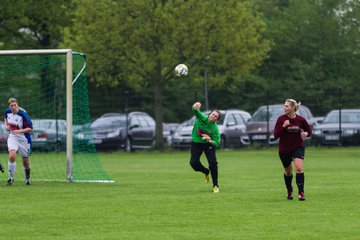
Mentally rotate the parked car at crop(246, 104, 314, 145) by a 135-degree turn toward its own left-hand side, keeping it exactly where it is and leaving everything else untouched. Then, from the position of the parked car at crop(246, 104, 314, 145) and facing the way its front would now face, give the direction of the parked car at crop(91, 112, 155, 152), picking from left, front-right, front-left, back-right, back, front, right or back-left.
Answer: back

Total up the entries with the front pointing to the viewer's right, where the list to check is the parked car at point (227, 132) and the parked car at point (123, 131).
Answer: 0

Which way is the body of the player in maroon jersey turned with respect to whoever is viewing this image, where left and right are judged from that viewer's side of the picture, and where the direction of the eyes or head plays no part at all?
facing the viewer

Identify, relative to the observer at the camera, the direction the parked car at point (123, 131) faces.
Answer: facing the viewer and to the left of the viewer

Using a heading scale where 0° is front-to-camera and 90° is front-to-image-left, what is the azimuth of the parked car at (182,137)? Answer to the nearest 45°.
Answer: approximately 45°

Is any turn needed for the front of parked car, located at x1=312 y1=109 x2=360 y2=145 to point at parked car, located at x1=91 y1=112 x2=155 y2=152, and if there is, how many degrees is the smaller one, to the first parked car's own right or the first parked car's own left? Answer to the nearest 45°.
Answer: approximately 45° to the first parked car's own right

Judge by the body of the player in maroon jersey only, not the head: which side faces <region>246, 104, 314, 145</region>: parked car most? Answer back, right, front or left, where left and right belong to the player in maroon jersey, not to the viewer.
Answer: back

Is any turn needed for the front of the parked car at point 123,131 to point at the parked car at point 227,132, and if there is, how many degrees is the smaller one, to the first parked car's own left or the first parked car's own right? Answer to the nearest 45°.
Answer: approximately 135° to the first parked car's own left

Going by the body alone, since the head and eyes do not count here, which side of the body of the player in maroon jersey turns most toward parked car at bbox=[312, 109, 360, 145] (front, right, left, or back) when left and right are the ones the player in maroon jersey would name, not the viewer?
back

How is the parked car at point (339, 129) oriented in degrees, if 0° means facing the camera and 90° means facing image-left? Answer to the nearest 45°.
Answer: approximately 45°

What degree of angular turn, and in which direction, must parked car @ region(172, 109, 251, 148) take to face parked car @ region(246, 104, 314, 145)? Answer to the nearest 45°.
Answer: approximately 135° to its left

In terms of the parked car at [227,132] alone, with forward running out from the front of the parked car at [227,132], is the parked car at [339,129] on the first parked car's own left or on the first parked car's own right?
on the first parked car's own left
